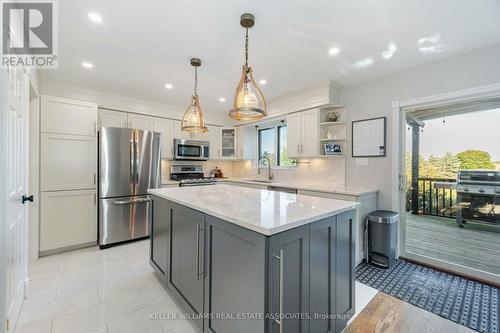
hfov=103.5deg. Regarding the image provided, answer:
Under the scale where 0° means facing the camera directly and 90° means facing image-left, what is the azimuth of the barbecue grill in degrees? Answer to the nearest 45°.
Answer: approximately 0°

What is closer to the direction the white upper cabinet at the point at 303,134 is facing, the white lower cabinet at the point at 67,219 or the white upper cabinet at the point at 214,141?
the white lower cabinet

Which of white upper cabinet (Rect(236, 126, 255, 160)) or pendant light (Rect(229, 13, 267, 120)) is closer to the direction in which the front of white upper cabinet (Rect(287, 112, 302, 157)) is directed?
the pendant light

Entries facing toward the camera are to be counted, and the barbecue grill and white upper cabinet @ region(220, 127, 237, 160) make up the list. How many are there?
2

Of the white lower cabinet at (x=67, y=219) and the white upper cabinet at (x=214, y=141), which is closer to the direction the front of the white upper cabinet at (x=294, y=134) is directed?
the white lower cabinet

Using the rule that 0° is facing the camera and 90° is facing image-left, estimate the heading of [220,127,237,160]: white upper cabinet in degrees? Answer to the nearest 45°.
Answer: approximately 0°

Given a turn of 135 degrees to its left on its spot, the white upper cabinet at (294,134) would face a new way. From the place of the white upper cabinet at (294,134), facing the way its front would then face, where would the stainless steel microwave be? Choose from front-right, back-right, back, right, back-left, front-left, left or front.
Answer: back

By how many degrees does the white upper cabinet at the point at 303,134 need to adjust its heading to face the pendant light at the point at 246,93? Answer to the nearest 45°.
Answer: approximately 45° to its left

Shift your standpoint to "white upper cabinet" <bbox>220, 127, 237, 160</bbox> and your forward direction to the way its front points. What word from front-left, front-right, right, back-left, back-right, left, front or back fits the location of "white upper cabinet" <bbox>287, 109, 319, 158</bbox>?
front-left

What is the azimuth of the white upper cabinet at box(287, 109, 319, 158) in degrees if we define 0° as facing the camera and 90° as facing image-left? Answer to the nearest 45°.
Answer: approximately 45°

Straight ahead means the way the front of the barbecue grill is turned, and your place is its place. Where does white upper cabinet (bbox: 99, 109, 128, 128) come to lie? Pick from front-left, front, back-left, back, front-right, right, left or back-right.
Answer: front-right
